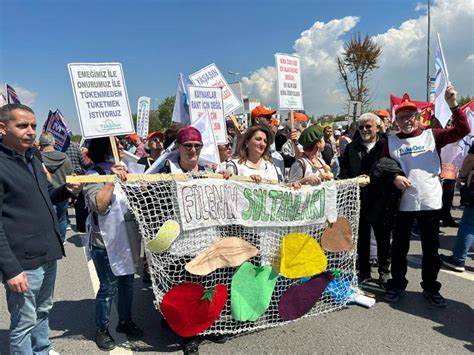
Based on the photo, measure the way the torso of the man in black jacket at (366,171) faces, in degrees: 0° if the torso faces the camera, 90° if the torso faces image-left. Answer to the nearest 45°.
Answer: approximately 0°

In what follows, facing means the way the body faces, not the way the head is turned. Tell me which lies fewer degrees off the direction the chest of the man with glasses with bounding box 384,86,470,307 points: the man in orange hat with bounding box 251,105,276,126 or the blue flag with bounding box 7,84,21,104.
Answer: the blue flag

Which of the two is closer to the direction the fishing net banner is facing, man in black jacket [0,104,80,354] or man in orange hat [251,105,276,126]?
the man in black jacket

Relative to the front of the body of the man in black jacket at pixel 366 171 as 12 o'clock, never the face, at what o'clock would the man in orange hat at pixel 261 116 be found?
The man in orange hat is roughly at 4 o'clock from the man in black jacket.

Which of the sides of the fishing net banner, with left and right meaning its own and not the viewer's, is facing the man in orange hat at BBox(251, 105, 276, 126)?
back
